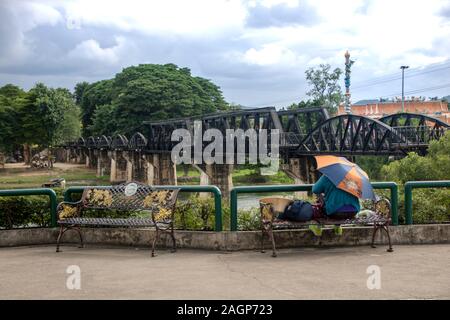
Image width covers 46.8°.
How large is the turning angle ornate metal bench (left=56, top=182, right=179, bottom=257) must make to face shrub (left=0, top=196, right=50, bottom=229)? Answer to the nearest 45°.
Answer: approximately 90° to its right

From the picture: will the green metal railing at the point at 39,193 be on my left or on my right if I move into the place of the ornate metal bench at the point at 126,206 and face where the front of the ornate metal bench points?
on my right

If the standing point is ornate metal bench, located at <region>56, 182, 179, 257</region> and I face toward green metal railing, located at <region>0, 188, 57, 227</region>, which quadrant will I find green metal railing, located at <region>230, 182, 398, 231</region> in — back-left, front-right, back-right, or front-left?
back-right

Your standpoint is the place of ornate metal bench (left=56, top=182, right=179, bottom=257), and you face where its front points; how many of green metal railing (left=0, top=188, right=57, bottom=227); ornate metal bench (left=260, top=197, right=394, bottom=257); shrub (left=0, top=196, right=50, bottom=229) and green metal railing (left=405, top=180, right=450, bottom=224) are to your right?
2

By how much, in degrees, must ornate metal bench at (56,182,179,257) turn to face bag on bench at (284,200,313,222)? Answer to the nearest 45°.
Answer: approximately 90° to its left

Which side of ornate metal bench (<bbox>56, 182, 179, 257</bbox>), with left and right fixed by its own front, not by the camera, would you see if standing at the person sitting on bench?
left

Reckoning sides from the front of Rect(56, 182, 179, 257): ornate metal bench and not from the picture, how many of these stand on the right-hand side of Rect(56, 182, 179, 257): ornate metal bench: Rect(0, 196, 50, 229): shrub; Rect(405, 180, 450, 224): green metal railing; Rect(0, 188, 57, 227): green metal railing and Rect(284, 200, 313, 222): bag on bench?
2

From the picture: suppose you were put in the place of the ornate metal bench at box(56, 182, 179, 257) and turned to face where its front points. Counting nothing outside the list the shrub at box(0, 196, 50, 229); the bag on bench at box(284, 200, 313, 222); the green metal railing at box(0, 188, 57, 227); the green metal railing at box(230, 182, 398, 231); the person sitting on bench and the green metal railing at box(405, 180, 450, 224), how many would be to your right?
2

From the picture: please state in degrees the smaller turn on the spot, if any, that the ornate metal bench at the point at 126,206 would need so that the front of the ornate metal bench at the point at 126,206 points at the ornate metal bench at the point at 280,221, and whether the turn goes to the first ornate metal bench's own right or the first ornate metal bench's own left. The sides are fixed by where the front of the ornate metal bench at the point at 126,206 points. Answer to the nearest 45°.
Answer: approximately 90° to the first ornate metal bench's own left

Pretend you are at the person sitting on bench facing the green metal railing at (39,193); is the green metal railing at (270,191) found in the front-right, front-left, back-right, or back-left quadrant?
front-right

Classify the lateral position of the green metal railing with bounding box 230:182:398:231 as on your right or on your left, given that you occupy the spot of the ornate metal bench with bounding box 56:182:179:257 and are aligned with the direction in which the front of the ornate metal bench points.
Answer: on your left
